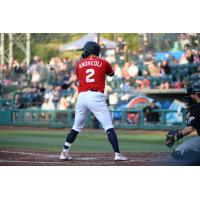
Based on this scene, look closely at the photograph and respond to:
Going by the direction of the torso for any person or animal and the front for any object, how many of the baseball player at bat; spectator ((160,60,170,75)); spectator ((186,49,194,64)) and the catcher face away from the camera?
1

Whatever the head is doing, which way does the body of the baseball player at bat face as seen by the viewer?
away from the camera

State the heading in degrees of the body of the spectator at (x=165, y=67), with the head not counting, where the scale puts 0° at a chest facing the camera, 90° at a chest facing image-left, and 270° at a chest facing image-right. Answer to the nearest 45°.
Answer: approximately 45°

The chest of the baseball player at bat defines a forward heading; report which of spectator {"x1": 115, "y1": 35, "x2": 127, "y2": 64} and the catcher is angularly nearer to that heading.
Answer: the spectator

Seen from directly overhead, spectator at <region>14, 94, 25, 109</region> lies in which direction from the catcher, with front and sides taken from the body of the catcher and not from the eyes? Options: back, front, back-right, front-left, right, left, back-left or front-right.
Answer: front-right

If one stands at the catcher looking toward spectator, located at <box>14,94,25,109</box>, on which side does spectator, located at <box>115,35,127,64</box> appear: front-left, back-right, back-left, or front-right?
front-right

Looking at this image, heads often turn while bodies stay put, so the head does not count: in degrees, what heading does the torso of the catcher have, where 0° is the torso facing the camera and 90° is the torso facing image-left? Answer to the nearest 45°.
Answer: approximately 90°

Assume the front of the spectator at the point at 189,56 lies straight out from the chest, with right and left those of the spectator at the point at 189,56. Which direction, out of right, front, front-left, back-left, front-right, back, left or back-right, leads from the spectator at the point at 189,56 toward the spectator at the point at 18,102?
front-right

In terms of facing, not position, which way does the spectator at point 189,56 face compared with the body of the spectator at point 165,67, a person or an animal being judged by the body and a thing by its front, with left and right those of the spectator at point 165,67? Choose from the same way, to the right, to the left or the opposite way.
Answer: the same way

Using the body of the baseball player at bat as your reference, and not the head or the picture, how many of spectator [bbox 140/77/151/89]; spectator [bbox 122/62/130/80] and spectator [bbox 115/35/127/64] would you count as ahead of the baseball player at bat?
3

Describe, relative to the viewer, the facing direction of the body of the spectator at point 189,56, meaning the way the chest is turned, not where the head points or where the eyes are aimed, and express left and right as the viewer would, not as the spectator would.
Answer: facing the viewer and to the left of the viewer

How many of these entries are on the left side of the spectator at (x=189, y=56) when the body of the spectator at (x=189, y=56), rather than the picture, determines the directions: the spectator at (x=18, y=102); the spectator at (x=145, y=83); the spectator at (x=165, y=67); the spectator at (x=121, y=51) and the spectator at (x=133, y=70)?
0

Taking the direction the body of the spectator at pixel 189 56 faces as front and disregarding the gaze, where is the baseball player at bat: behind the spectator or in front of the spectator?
in front

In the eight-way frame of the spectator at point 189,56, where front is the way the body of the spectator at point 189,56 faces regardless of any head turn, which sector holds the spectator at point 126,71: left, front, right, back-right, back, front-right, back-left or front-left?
right

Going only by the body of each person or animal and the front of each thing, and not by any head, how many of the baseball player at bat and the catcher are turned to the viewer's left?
1

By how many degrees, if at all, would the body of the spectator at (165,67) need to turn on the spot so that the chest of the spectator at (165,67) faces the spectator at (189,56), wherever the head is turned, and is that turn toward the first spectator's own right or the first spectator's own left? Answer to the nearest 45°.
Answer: approximately 90° to the first spectator's own left

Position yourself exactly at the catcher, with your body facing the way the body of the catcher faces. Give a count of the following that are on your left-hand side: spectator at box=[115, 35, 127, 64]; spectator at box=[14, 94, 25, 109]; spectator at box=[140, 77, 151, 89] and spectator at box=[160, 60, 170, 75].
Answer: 0

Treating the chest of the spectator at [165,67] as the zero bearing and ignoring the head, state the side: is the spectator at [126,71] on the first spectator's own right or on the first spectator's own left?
on the first spectator's own right
